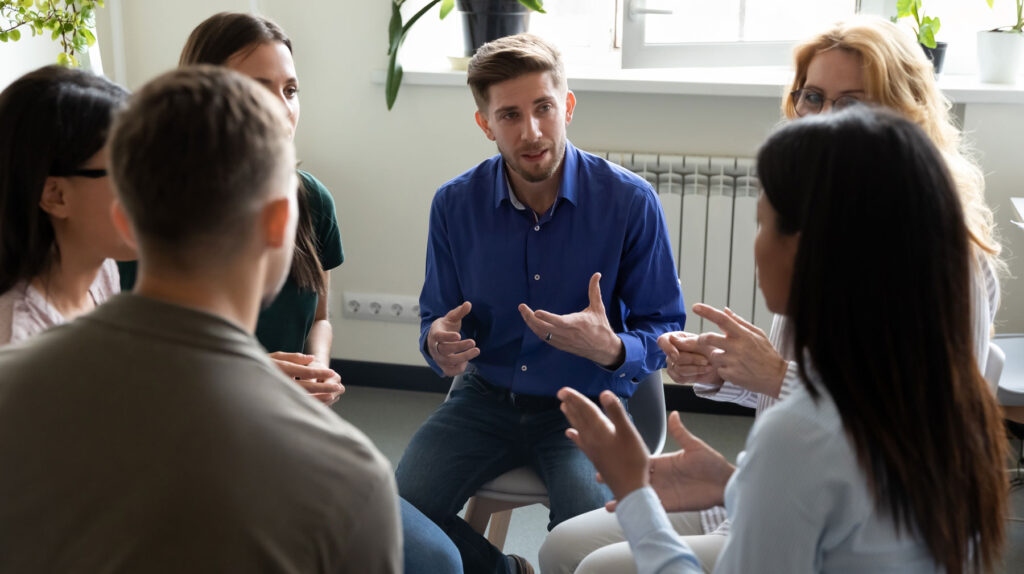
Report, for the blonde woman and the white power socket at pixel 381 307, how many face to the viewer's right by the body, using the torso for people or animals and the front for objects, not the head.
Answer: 0

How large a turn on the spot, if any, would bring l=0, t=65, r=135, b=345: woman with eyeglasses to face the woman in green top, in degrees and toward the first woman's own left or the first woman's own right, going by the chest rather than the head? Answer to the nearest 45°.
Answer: approximately 45° to the first woman's own left

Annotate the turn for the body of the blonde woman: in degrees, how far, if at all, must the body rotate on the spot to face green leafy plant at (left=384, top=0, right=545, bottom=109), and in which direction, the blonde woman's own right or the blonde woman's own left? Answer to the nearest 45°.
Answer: approximately 90° to the blonde woman's own right

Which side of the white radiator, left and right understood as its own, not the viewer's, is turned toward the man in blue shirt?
front

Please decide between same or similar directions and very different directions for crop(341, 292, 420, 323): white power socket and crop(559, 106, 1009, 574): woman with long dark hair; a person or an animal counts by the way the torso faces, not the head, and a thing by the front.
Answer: very different directions

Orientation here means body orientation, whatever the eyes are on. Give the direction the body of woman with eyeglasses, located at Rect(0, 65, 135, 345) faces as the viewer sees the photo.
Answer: to the viewer's right

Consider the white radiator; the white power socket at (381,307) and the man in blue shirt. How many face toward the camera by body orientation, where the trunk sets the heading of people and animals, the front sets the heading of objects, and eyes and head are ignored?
3

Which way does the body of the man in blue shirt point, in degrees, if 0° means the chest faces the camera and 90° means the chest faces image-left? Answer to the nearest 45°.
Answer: approximately 0°

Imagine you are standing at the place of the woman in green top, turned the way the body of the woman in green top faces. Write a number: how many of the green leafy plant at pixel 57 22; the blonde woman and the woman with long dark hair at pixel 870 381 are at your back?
1

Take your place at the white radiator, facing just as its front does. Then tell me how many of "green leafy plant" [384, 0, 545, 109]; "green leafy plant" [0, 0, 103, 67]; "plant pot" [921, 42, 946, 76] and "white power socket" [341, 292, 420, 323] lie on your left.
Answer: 1

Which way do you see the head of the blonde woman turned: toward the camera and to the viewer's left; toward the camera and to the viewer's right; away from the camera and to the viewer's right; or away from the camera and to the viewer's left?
toward the camera and to the viewer's left

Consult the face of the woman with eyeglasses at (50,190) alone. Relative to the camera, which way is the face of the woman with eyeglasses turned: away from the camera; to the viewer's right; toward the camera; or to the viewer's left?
to the viewer's right

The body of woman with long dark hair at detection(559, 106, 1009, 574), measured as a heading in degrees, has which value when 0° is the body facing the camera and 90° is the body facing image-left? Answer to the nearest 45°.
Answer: approximately 135°

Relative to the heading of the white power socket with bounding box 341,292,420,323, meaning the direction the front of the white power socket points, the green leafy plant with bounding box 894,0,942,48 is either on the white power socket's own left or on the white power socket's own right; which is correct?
on the white power socket's own left

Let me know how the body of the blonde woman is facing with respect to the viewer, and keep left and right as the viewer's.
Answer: facing the viewer and to the left of the viewer

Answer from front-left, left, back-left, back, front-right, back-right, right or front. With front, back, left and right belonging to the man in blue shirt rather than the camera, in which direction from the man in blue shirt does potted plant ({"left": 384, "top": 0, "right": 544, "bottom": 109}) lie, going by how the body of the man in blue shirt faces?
back

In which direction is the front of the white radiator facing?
toward the camera
